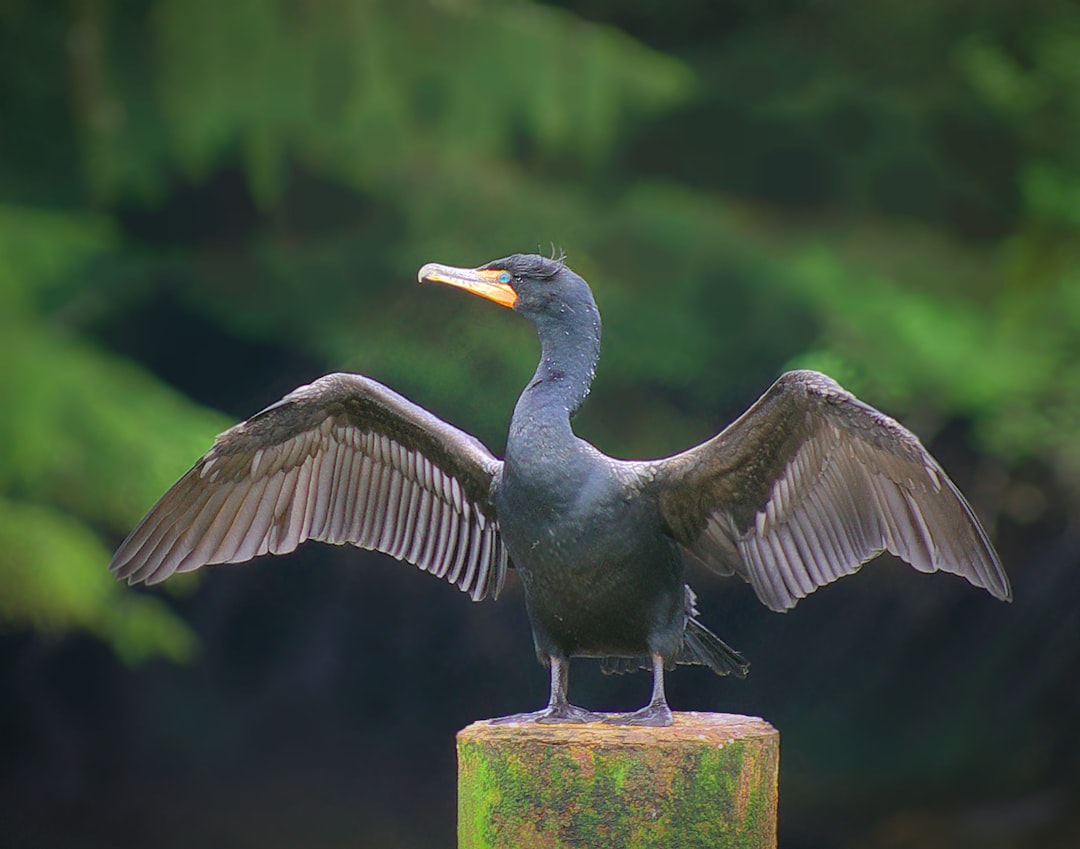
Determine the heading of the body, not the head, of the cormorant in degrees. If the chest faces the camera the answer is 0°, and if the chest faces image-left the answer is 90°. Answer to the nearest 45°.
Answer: approximately 45°
